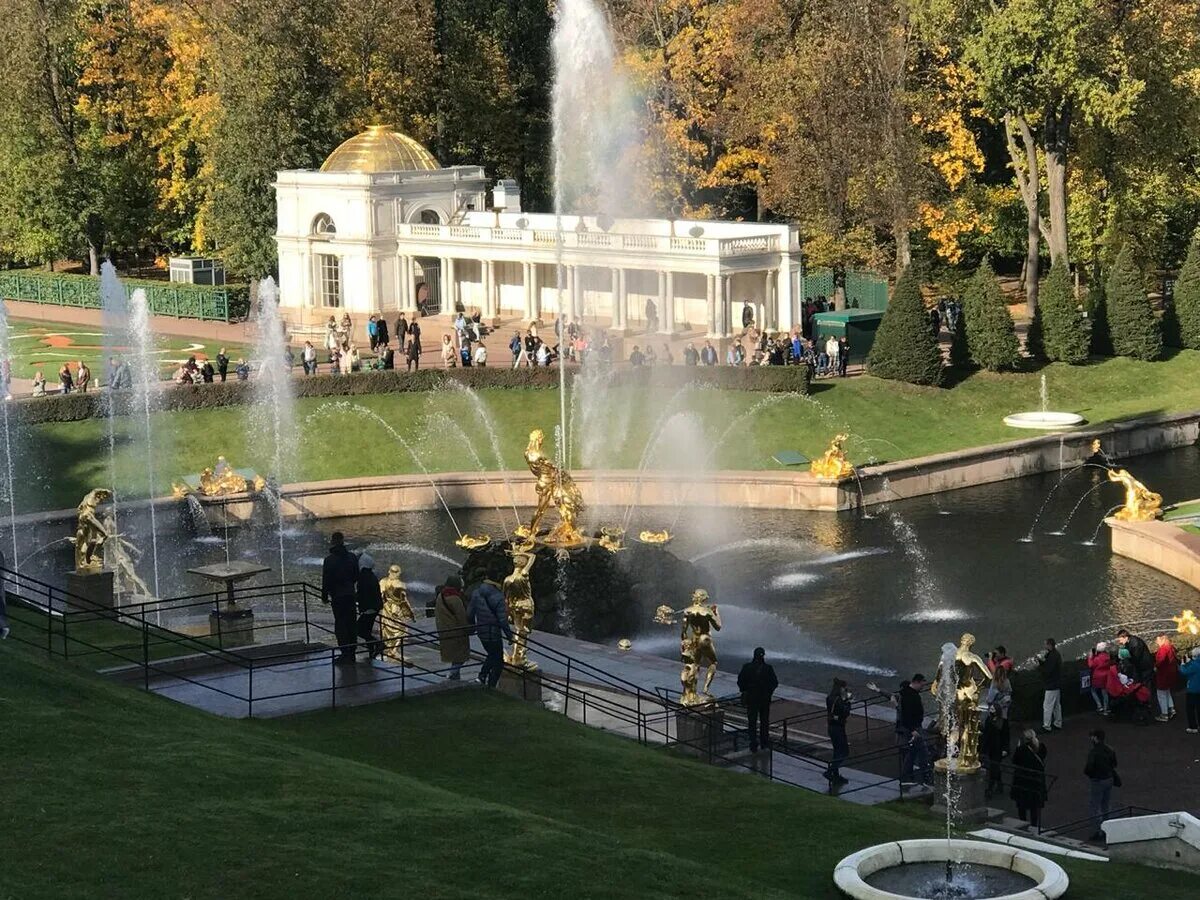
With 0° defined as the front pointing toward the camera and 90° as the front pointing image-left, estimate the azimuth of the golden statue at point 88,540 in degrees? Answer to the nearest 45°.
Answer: approximately 270°

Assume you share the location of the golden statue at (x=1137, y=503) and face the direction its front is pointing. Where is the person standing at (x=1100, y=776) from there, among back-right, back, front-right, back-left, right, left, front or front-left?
left

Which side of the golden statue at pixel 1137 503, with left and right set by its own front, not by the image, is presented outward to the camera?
left

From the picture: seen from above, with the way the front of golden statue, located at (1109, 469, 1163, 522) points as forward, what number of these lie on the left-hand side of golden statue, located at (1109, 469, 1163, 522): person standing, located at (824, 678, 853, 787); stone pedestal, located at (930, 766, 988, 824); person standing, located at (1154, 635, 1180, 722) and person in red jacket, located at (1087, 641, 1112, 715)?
4

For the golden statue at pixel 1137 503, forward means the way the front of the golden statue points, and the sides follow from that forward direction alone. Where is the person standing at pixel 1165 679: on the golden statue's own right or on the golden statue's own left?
on the golden statue's own left

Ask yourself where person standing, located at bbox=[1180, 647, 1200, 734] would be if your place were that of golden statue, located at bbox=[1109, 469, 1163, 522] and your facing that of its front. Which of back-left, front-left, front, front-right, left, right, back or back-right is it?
left

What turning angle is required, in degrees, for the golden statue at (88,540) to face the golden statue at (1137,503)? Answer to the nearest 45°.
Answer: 0° — it already faces it
